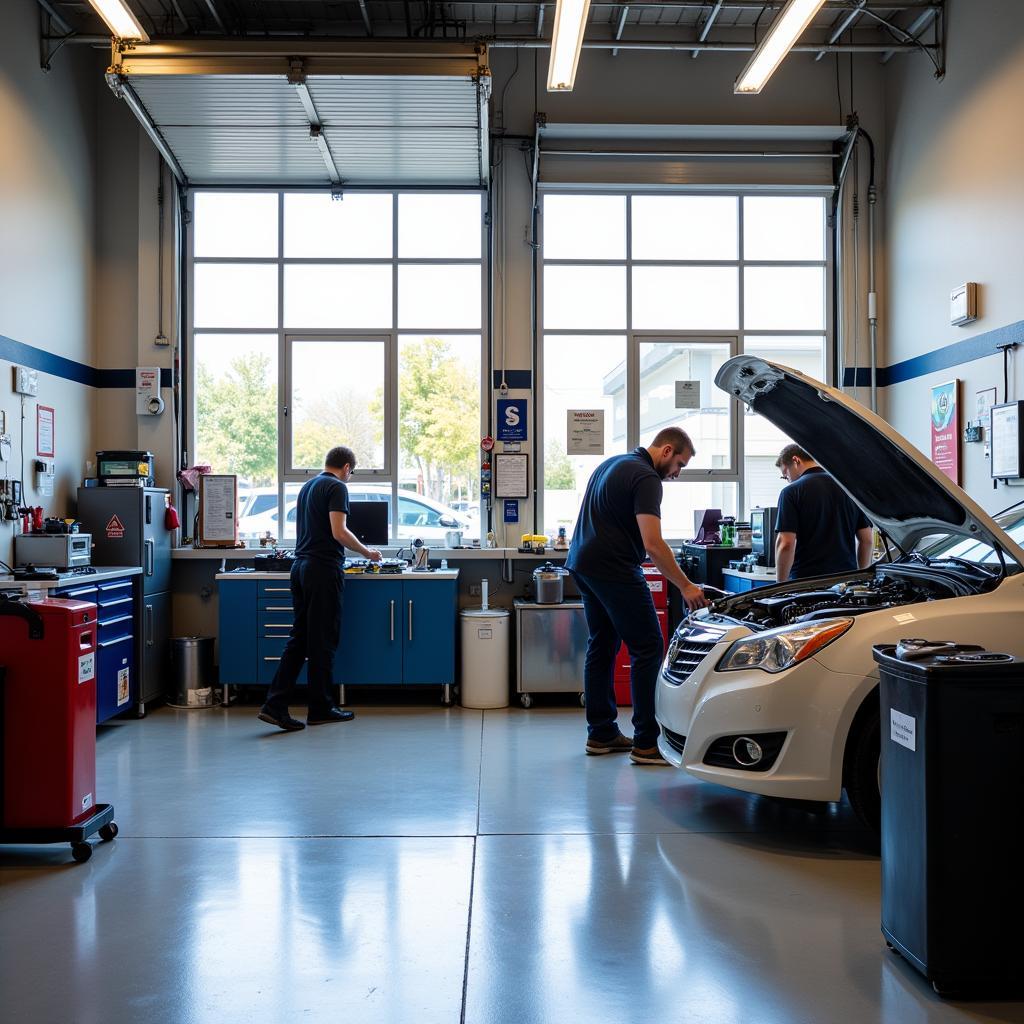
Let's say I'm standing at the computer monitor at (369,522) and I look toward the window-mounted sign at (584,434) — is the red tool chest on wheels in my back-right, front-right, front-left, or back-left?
back-right

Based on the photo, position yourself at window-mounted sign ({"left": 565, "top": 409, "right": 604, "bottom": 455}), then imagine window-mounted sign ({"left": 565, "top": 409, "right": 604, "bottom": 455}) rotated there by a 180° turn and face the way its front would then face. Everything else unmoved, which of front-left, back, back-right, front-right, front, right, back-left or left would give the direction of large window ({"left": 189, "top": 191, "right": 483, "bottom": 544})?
left

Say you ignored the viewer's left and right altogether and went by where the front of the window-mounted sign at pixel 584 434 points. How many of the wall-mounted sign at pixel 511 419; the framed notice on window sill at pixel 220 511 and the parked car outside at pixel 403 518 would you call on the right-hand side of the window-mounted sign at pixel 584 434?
3

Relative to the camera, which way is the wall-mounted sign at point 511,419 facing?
toward the camera

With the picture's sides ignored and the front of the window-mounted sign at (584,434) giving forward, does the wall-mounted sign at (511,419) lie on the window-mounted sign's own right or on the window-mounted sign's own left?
on the window-mounted sign's own right

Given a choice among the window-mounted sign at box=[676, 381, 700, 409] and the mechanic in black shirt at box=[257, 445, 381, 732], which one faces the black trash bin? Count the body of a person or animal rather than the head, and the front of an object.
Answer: the window-mounted sign

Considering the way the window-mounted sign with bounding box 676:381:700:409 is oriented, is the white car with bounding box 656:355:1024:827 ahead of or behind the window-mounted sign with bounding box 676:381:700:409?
ahead

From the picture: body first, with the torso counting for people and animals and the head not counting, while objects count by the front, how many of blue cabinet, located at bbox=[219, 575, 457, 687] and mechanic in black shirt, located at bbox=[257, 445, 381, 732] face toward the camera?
1

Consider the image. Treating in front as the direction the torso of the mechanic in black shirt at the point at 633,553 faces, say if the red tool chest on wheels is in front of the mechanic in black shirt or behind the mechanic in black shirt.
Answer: behind

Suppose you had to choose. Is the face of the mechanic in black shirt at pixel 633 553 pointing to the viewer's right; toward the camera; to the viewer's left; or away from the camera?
to the viewer's right

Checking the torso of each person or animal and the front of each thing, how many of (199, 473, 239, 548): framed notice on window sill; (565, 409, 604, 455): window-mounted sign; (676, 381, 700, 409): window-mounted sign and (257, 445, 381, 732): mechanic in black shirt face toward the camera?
3

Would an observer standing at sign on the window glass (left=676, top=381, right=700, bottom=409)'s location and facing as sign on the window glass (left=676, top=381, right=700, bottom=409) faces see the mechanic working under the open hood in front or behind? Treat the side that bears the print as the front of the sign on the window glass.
in front

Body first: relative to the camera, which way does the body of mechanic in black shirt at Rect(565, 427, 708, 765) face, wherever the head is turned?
to the viewer's right

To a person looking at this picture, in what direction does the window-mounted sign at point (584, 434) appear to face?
facing the viewer

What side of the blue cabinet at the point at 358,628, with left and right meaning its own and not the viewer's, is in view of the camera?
front

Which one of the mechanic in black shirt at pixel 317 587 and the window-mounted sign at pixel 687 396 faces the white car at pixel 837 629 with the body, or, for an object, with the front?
the window-mounted sign

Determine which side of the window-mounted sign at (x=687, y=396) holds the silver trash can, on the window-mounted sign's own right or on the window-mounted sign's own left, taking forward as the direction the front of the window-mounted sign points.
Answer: on the window-mounted sign's own right

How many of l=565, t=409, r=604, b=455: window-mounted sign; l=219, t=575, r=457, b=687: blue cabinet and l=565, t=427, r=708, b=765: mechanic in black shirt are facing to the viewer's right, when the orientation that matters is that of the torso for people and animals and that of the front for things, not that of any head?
1

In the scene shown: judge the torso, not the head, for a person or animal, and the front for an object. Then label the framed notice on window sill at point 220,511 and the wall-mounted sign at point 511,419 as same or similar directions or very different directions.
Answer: same or similar directions
